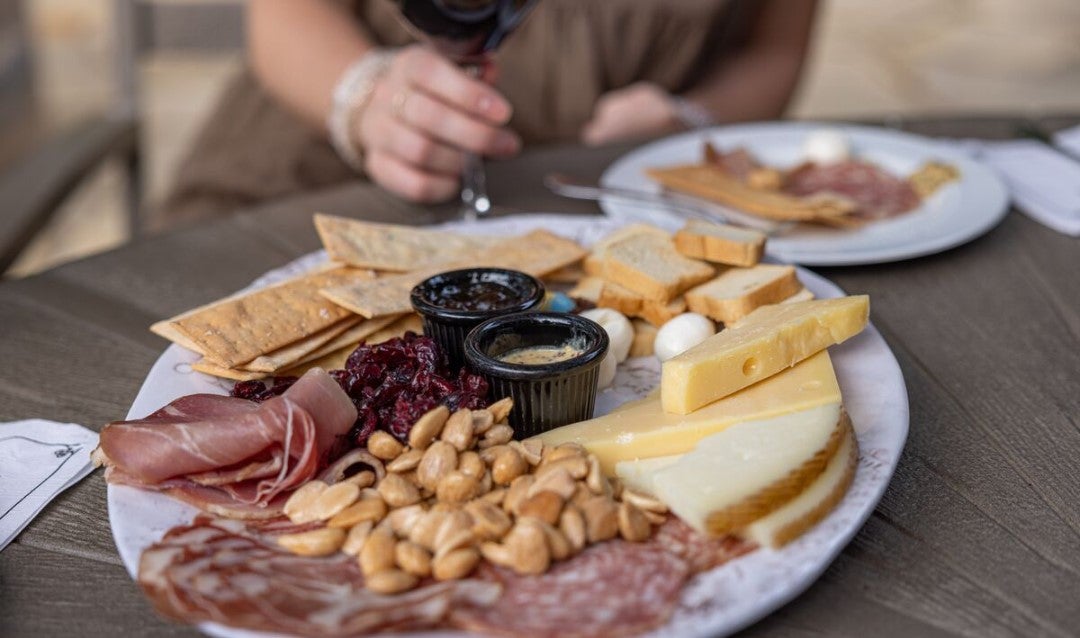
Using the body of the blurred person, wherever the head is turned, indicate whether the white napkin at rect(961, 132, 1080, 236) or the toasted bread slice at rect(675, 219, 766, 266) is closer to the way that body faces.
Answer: the toasted bread slice

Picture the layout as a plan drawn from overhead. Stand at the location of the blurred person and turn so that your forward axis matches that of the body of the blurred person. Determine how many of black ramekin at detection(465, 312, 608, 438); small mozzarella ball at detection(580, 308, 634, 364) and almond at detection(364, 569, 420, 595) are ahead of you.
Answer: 3

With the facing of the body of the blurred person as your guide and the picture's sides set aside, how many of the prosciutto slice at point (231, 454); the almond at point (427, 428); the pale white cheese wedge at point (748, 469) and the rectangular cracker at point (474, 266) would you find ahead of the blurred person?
4

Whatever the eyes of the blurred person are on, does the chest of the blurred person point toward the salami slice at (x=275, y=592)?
yes

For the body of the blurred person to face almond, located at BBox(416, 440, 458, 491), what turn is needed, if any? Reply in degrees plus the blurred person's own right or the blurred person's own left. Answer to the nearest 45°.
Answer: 0° — they already face it

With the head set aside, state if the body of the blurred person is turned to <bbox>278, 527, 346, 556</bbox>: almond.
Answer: yes

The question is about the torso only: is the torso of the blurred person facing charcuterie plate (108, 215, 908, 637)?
yes

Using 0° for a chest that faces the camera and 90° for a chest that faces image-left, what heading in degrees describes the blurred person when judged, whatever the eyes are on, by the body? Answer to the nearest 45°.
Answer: approximately 0°

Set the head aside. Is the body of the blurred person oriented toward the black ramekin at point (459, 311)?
yes
